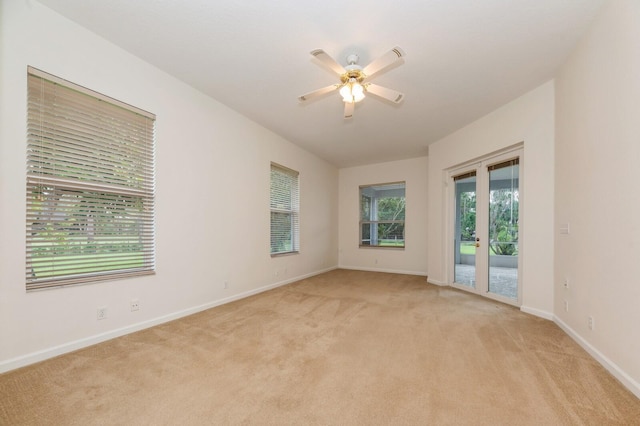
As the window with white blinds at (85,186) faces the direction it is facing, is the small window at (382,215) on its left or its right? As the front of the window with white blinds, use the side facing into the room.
on its left

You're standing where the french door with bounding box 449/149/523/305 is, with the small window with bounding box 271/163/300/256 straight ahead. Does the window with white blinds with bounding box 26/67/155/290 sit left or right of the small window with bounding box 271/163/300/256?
left

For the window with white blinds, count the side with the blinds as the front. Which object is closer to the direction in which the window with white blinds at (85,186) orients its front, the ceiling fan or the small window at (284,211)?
the ceiling fan

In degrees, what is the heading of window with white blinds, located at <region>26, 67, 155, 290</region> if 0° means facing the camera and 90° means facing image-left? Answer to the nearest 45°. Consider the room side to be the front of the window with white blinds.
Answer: approximately 315°

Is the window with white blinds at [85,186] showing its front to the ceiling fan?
yes

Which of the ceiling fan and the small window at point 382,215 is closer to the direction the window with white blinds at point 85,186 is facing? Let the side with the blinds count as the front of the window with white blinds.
the ceiling fan
